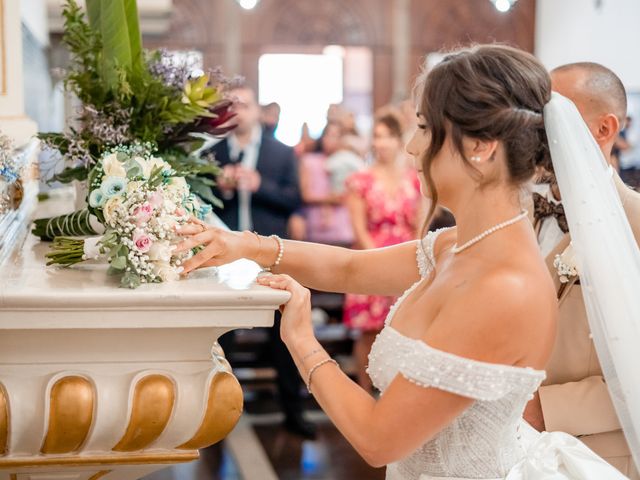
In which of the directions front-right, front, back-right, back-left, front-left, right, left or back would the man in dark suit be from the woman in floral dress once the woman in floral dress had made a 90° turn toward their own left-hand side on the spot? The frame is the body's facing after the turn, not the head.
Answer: back

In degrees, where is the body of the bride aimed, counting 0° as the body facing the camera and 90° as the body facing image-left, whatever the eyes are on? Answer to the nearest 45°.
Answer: approximately 90°

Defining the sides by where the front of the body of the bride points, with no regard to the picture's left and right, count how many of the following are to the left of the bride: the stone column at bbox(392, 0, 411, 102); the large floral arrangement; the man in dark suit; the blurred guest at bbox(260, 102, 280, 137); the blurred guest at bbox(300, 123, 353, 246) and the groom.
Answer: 0

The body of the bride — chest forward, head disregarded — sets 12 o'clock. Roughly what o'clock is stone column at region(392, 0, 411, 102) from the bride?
The stone column is roughly at 3 o'clock from the bride.

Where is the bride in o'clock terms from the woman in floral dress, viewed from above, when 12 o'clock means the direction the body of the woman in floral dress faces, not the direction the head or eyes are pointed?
The bride is roughly at 12 o'clock from the woman in floral dress.

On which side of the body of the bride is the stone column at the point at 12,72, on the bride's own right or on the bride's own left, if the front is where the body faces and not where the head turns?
on the bride's own right

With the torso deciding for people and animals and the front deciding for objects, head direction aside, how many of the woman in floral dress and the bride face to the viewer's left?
1

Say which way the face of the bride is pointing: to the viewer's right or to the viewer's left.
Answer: to the viewer's left

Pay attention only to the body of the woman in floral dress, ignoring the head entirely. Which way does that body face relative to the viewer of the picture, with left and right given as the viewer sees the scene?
facing the viewer

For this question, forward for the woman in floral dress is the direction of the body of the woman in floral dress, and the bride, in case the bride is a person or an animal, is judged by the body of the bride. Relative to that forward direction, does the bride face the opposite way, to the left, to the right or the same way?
to the right

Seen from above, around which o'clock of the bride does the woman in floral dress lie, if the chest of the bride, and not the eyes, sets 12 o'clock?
The woman in floral dress is roughly at 3 o'clock from the bride.

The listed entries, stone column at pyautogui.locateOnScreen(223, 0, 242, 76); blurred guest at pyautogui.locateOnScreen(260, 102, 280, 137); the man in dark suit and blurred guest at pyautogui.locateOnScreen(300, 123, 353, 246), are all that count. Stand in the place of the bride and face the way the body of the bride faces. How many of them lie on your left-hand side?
0

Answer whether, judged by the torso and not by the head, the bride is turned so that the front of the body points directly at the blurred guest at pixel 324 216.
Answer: no

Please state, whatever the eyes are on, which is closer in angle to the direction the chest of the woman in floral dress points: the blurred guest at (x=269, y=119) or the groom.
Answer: the groom

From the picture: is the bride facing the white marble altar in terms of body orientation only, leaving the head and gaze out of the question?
yes

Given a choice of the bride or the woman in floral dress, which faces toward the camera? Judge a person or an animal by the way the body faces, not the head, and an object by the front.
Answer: the woman in floral dress

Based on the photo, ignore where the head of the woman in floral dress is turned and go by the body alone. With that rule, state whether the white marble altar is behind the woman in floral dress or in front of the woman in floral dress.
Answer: in front
